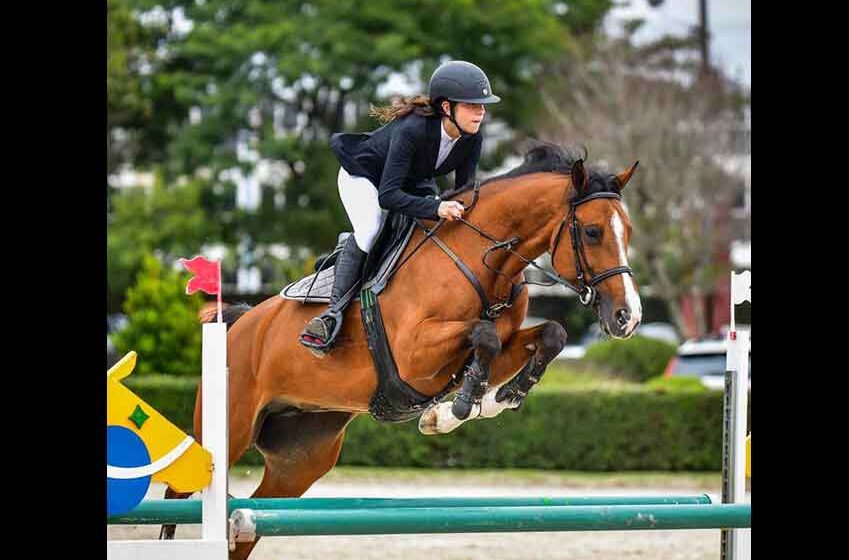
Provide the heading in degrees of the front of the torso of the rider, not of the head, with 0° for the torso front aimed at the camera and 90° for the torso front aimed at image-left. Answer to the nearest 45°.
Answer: approximately 315°

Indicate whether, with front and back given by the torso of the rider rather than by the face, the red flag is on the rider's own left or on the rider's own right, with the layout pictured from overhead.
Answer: on the rider's own right
